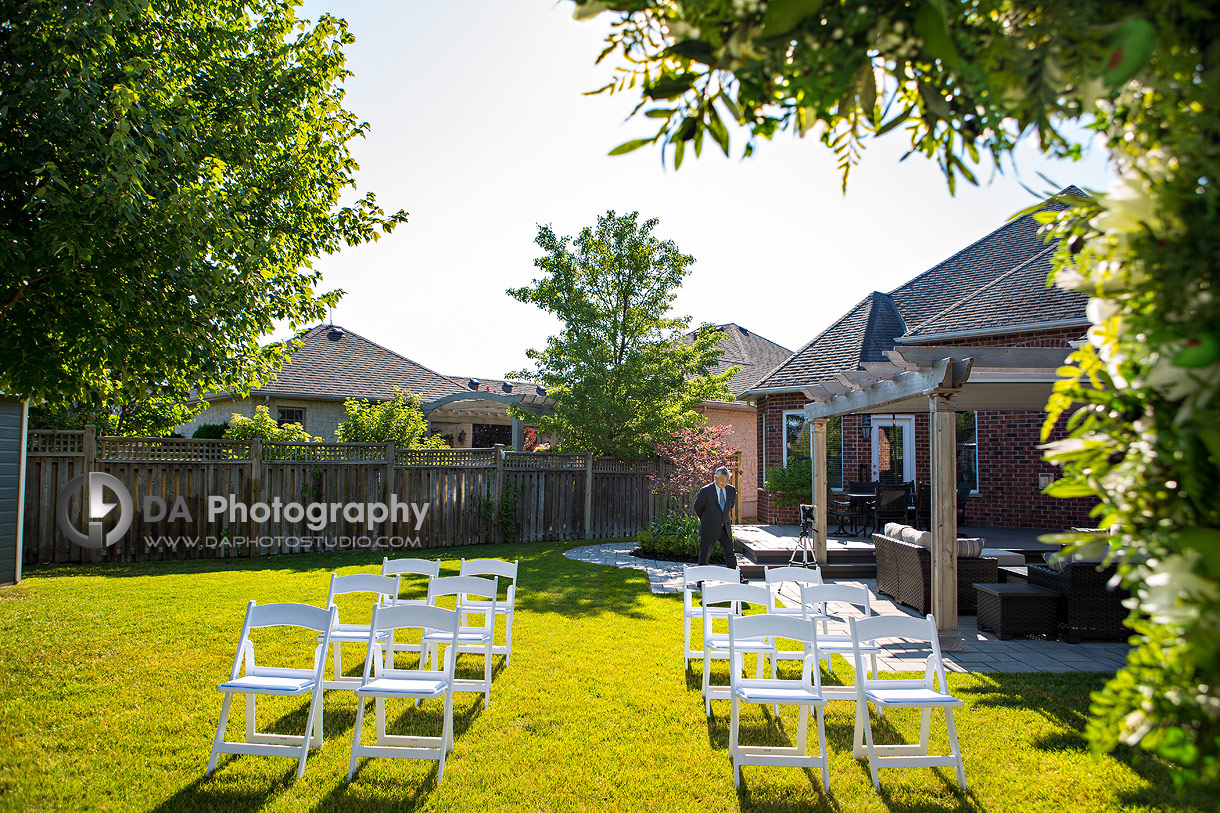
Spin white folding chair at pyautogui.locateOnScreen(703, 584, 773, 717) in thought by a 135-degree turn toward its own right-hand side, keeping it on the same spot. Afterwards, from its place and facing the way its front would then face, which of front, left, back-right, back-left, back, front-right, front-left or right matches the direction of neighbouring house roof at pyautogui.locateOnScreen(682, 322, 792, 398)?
front-right

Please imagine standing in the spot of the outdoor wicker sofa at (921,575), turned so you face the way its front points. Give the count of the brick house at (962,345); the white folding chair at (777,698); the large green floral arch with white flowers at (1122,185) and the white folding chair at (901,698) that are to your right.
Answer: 3

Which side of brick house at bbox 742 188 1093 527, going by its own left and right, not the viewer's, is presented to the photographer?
back

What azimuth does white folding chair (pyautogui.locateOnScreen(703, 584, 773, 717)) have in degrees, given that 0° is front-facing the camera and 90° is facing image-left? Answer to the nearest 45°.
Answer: approximately 0°

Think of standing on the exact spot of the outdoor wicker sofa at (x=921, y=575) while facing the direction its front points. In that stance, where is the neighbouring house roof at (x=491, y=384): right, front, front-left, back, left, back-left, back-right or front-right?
back-left

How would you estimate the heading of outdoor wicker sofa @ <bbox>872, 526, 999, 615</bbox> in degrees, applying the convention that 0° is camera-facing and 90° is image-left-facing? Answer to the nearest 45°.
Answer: approximately 270°

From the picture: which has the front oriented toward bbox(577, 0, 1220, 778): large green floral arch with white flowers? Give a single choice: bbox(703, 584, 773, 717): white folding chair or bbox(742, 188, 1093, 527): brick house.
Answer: the white folding chair

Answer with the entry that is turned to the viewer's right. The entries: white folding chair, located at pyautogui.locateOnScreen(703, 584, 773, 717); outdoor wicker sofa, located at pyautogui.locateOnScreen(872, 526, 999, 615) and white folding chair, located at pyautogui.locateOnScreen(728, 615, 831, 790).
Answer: the outdoor wicker sofa

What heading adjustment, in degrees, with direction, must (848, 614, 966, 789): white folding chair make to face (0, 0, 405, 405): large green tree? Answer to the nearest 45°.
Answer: approximately 90° to its right

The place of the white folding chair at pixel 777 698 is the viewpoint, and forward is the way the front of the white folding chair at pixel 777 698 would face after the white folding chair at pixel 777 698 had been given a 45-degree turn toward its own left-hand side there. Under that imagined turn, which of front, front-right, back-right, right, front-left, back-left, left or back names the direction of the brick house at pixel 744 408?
back-left
